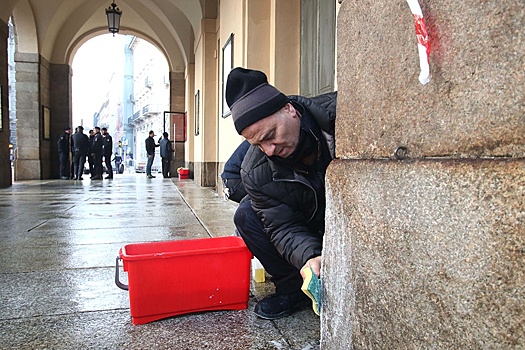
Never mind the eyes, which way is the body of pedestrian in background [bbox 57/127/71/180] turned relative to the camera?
to the viewer's right

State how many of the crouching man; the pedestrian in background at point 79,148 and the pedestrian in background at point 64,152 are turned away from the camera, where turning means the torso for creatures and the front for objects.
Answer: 1

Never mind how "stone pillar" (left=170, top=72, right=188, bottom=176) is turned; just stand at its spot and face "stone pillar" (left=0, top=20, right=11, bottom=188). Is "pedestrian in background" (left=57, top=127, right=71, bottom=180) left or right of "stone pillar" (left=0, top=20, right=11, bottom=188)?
right

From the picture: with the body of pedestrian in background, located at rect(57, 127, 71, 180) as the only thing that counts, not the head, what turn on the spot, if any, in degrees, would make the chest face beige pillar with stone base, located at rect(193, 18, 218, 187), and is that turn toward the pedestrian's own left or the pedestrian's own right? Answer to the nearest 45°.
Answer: approximately 45° to the pedestrian's own right

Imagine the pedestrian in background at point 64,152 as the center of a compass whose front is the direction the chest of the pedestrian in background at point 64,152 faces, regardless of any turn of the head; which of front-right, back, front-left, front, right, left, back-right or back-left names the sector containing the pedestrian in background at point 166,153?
front

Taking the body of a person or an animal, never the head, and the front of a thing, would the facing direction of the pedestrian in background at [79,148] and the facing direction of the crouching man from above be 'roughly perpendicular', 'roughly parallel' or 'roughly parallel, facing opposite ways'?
roughly perpendicular

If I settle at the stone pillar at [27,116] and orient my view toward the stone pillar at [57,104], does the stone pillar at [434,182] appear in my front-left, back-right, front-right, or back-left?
back-right

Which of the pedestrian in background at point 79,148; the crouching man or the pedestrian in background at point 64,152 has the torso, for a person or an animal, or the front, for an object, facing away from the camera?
the pedestrian in background at point 79,148

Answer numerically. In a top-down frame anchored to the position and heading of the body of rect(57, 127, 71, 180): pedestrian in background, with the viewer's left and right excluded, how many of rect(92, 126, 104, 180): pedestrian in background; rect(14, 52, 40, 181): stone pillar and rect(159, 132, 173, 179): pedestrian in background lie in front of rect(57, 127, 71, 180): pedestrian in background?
2

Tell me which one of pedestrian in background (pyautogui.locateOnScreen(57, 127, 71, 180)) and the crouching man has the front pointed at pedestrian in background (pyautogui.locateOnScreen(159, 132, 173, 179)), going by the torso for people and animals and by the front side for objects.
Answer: pedestrian in background (pyautogui.locateOnScreen(57, 127, 71, 180))

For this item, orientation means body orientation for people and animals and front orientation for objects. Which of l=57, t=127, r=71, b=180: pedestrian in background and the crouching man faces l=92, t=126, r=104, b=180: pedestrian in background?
l=57, t=127, r=71, b=180: pedestrian in background

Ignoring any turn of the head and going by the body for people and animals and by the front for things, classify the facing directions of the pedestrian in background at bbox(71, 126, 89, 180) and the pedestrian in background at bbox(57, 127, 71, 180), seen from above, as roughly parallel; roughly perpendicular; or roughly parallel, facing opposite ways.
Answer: roughly perpendicular

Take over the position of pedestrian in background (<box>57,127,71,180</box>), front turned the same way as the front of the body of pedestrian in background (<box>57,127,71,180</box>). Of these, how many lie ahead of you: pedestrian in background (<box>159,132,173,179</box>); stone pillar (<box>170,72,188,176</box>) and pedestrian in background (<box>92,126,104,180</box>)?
3
